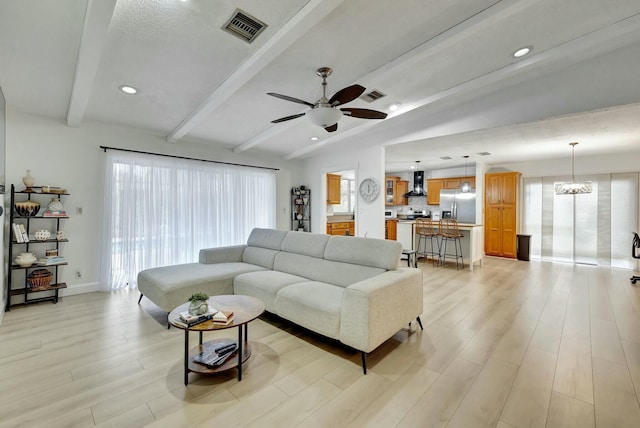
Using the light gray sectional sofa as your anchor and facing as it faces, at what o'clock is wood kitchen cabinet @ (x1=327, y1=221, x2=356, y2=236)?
The wood kitchen cabinet is roughly at 5 o'clock from the light gray sectional sofa.

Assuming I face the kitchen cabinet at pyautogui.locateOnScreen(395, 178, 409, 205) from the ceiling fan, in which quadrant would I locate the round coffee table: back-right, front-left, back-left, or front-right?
back-left

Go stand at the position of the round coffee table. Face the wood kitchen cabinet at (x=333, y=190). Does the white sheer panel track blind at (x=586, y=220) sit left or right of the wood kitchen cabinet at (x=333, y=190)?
right

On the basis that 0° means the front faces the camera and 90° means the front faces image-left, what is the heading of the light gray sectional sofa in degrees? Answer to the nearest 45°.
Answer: approximately 45°

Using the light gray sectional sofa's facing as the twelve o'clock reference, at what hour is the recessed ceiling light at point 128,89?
The recessed ceiling light is roughly at 2 o'clock from the light gray sectional sofa.

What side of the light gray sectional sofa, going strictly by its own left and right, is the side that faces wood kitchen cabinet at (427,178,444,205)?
back

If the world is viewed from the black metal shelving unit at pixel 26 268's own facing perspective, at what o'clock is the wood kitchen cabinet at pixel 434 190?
The wood kitchen cabinet is roughly at 11 o'clock from the black metal shelving unit.

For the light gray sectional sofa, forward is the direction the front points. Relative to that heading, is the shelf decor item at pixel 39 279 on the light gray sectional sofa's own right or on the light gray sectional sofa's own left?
on the light gray sectional sofa's own right
